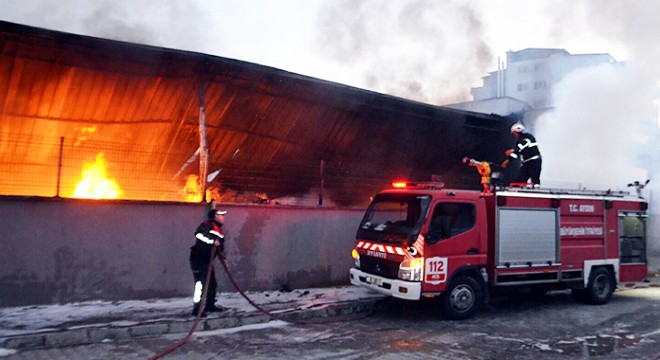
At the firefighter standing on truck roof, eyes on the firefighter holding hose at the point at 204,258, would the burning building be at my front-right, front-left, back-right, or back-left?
front-right

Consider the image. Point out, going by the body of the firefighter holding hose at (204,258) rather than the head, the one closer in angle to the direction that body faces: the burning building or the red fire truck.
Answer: the red fire truck

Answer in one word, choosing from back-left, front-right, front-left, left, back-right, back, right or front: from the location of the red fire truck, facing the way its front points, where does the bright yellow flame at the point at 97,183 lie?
front-right

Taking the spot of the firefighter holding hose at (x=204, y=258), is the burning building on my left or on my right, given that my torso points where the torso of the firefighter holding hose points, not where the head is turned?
on my left

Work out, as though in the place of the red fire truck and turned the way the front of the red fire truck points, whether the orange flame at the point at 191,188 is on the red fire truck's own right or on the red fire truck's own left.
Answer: on the red fire truck's own right

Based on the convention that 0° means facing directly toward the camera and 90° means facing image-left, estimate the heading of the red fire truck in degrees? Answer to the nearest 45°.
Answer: approximately 45°

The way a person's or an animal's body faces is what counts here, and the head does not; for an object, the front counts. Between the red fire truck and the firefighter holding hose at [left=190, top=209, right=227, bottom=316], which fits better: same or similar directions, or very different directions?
very different directions

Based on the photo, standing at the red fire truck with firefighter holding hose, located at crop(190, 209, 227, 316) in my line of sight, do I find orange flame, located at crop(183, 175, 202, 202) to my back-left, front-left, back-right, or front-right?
front-right

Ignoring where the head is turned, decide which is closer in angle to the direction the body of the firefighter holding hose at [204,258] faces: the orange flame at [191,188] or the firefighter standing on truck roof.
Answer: the firefighter standing on truck roof

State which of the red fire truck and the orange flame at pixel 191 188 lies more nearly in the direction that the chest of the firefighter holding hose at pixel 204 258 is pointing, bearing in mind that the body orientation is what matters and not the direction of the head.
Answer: the red fire truck
